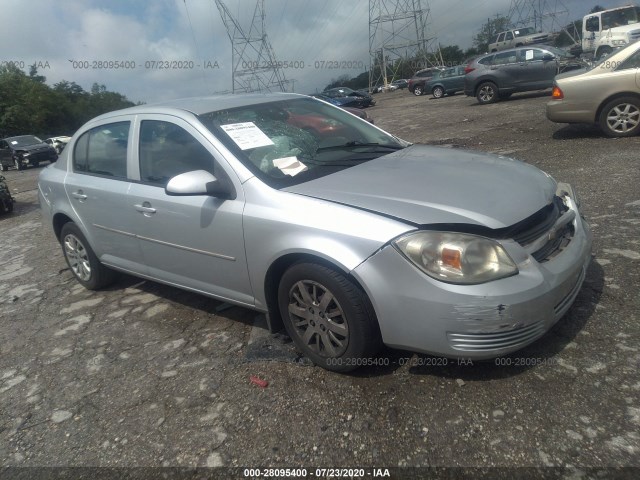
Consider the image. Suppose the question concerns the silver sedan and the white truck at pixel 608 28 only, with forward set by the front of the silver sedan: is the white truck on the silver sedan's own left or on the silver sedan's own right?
on the silver sedan's own left

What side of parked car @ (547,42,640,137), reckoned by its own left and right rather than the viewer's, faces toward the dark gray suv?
left

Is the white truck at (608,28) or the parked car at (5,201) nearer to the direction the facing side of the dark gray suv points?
the white truck

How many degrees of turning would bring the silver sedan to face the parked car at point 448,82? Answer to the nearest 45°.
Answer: approximately 135° to its left

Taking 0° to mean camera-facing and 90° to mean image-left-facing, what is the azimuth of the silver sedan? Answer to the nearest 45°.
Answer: approximately 315°

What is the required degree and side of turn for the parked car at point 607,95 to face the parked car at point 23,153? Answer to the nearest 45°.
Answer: approximately 180°

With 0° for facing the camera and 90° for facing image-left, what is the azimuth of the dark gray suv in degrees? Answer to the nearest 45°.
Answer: approximately 270°

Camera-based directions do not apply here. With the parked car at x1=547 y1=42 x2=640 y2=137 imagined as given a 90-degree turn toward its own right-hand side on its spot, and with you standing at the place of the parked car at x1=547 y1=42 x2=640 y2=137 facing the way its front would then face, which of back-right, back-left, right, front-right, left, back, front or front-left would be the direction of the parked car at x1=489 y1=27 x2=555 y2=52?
back

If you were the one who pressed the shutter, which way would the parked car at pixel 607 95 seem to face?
facing to the right of the viewer
